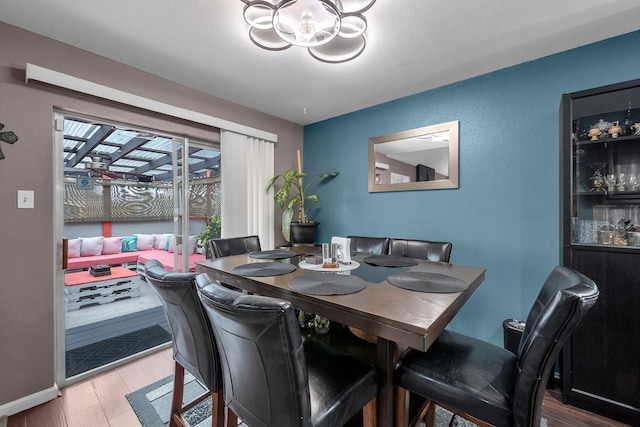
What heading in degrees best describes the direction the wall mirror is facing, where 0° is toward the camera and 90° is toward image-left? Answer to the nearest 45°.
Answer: approximately 45°

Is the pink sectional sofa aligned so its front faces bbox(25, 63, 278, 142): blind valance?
yes

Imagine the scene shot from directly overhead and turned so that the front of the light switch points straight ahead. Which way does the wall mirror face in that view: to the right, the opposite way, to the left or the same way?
to the right

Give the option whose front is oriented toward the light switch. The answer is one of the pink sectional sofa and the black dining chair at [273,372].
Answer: the pink sectional sofa

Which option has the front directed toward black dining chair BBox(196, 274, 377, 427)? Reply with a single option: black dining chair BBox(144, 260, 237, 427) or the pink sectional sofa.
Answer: the pink sectional sofa

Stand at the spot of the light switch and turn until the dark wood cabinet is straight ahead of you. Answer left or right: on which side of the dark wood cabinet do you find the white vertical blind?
left

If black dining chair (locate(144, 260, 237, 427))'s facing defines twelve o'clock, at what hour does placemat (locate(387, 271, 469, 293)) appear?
The placemat is roughly at 2 o'clock from the black dining chair.

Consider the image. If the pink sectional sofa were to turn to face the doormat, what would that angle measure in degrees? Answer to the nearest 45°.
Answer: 0° — it already faces it

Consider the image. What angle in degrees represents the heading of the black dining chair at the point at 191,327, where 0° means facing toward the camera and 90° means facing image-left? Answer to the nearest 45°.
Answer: approximately 225°
